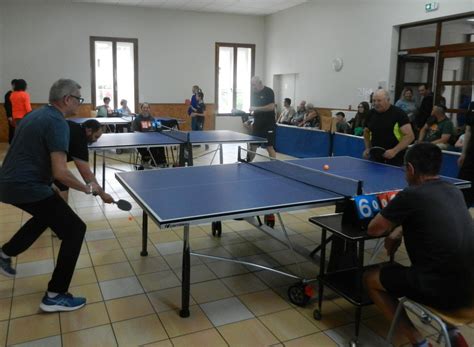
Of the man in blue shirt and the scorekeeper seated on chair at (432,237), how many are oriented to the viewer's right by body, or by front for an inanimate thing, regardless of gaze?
1

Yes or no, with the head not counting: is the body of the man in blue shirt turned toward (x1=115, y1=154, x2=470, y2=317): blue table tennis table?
yes

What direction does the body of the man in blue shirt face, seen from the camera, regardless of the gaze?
to the viewer's right

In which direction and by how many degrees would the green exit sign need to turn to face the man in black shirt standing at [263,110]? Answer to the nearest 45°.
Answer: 0° — it already faces them

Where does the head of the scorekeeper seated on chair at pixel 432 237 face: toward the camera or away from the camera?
away from the camera

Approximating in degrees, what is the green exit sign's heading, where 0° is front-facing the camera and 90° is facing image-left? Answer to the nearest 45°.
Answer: approximately 45°

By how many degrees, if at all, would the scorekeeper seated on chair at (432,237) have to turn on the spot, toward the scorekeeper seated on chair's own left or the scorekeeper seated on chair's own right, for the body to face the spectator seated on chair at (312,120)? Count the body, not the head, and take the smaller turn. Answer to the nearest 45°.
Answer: approximately 45° to the scorekeeper seated on chair's own right

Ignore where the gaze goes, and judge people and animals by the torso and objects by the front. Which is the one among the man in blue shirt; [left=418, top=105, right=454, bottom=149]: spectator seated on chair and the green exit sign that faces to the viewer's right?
the man in blue shirt
